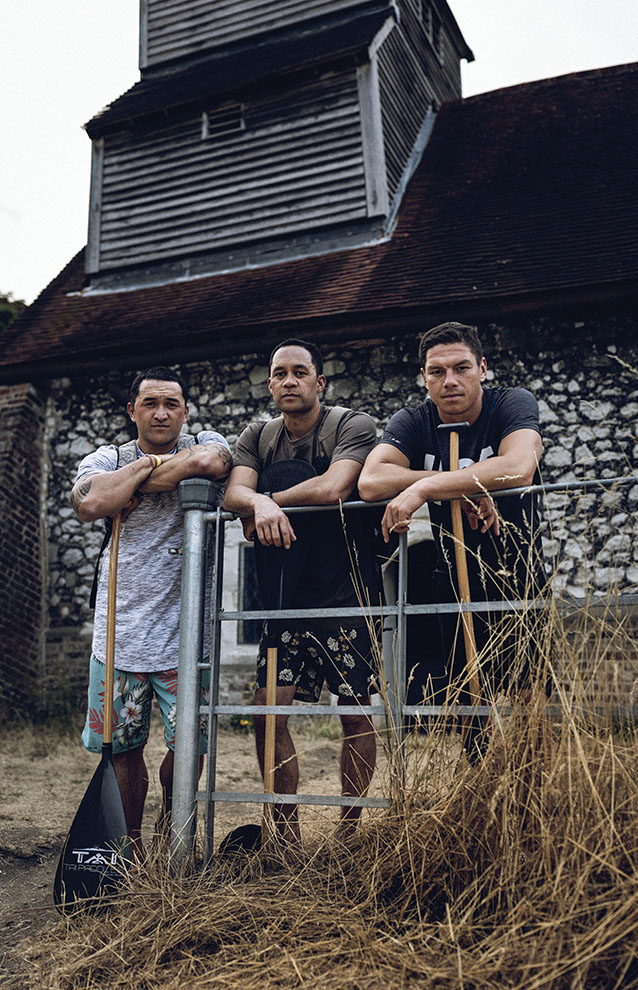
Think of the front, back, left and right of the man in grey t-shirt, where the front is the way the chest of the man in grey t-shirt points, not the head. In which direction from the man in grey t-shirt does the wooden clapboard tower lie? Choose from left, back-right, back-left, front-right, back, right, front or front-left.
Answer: back

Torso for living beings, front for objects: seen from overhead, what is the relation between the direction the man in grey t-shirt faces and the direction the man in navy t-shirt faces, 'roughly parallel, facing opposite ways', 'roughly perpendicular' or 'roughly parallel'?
roughly parallel

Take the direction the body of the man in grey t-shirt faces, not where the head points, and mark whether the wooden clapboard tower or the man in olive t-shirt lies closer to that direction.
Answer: the man in olive t-shirt

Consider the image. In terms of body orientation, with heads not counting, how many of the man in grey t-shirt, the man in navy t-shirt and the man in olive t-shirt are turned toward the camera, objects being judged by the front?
3

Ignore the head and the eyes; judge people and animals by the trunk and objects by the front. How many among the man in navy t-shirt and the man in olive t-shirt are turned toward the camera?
2

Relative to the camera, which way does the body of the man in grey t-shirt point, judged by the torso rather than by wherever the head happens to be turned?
toward the camera

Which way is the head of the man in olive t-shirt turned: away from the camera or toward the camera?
toward the camera

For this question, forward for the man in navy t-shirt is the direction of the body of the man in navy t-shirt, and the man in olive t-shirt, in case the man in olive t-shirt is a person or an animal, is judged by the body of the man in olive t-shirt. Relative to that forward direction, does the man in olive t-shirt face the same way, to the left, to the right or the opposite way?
the same way

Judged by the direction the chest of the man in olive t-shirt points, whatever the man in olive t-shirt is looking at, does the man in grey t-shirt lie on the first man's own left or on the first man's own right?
on the first man's own right

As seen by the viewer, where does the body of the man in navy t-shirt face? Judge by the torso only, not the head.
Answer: toward the camera

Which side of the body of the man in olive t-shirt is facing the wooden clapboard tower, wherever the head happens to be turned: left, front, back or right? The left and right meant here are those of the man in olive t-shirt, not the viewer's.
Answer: back

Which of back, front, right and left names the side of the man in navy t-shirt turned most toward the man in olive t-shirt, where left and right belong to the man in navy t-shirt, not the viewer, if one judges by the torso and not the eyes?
right

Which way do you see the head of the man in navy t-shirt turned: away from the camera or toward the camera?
toward the camera

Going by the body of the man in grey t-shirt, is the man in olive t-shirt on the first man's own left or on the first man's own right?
on the first man's own left
